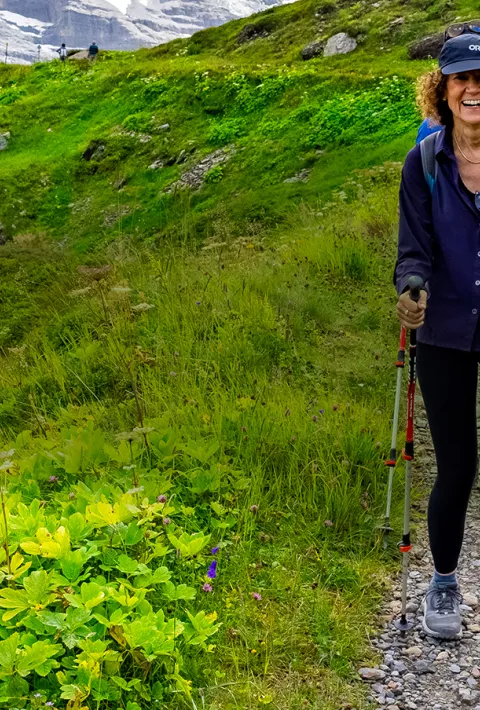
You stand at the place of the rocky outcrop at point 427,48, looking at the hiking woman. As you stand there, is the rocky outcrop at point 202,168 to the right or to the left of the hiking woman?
right

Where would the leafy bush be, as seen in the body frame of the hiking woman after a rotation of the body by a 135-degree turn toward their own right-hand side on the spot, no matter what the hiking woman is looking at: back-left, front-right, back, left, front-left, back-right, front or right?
left

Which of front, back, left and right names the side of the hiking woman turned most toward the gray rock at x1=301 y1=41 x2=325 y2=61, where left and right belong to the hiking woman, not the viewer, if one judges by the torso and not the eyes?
back

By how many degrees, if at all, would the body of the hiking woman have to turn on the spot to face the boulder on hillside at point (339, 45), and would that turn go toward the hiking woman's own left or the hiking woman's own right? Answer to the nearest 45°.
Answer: approximately 180°

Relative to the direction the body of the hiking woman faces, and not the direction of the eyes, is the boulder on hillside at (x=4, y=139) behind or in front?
behind

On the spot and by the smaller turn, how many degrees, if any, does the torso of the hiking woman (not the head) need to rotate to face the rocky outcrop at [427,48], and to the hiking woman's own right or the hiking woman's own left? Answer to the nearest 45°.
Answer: approximately 180°

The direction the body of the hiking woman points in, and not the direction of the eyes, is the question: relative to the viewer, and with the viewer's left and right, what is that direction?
facing the viewer
